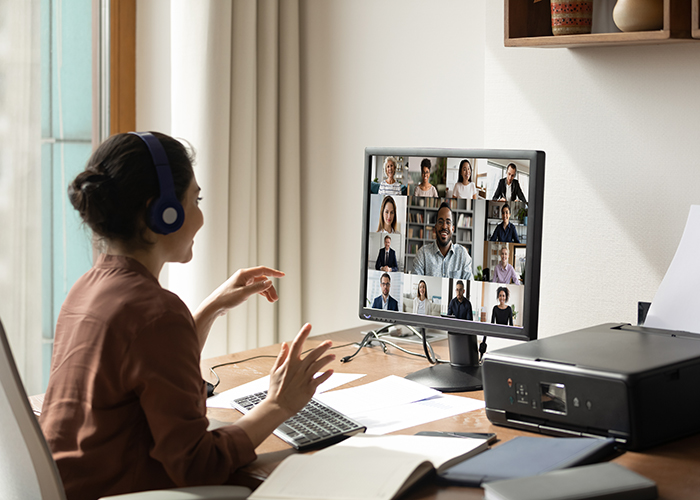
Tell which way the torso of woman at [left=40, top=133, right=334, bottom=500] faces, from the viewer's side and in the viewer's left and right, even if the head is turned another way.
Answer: facing away from the viewer and to the right of the viewer

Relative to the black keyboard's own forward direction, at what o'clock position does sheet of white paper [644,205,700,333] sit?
The sheet of white paper is roughly at 7 o'clock from the black keyboard.

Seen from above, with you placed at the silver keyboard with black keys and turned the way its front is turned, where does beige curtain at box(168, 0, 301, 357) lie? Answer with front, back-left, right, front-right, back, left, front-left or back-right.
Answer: back-right

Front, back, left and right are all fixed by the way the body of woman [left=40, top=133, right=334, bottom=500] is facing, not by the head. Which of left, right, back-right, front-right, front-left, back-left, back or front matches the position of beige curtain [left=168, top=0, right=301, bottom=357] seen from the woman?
front-left

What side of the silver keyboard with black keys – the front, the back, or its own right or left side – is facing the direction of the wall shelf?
back

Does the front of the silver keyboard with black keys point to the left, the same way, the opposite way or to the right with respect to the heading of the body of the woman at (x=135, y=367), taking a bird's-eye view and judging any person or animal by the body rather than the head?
the opposite way

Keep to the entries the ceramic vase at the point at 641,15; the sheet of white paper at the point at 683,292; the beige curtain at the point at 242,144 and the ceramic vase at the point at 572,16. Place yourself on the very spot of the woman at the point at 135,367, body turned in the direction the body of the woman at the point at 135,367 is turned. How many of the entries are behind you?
0

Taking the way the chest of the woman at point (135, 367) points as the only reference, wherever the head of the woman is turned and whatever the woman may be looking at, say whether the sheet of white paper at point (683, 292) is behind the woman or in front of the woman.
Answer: in front

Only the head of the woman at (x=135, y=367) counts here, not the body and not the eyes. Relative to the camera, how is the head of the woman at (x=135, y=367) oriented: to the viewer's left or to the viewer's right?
to the viewer's right

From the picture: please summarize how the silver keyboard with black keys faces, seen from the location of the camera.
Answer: facing the viewer and to the left of the viewer

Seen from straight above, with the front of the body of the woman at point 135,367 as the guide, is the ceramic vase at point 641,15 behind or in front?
in front

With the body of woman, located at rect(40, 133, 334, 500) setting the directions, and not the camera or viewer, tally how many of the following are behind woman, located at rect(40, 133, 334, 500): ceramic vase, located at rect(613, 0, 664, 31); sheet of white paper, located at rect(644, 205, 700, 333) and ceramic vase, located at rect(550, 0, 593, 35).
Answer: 0
